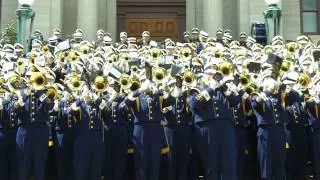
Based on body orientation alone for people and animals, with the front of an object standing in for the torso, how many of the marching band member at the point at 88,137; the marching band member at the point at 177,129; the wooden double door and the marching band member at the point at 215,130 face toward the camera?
4

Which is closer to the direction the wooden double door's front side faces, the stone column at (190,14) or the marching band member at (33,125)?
the marching band member

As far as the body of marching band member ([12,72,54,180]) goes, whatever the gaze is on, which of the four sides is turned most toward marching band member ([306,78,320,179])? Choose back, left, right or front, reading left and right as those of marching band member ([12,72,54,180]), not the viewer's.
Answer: left

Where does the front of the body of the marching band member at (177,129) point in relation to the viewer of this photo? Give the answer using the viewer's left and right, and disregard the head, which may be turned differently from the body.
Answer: facing the viewer

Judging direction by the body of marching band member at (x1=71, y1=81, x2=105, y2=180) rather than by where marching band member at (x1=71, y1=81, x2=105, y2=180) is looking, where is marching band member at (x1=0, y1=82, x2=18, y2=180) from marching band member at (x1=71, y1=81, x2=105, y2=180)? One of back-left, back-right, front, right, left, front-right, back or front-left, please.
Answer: right

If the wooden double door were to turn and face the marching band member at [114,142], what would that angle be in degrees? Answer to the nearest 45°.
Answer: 0° — it already faces them

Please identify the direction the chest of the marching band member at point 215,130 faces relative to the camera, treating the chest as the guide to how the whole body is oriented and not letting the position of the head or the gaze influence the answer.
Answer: toward the camera

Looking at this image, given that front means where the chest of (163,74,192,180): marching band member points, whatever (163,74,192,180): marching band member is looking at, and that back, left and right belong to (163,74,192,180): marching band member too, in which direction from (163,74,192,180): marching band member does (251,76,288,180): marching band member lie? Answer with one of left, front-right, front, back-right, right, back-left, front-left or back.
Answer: left

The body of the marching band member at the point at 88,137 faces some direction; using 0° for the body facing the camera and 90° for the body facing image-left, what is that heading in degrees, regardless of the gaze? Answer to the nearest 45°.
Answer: approximately 0°

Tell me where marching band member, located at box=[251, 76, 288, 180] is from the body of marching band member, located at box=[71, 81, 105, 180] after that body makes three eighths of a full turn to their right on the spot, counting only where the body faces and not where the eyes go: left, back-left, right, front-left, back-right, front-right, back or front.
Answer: back-right

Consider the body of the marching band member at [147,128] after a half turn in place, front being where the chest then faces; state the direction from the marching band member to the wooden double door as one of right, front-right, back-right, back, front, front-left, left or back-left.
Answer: front

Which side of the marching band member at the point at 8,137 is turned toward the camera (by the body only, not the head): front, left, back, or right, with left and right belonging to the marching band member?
front
